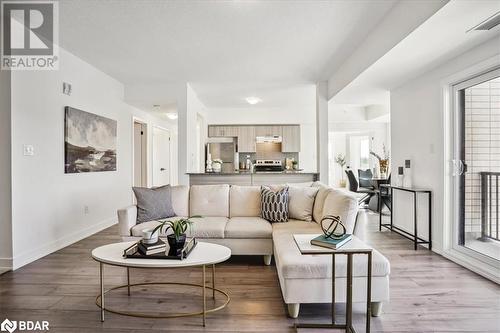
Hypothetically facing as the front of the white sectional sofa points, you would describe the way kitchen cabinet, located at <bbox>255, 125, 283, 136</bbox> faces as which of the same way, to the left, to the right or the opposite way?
the same way

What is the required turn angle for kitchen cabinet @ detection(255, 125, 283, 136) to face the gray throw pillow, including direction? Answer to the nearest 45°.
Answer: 0° — it already faces it

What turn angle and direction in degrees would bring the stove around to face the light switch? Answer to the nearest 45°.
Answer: approximately 45° to its right

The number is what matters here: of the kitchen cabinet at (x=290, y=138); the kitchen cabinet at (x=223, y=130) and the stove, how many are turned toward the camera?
3

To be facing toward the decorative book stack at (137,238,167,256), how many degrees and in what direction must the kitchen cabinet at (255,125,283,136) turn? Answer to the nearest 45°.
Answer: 0° — it already faces it

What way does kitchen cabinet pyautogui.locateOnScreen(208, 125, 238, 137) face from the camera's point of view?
toward the camera

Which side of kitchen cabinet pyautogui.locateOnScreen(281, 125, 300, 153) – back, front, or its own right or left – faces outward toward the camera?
front

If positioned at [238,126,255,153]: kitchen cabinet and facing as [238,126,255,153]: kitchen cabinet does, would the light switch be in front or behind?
in front

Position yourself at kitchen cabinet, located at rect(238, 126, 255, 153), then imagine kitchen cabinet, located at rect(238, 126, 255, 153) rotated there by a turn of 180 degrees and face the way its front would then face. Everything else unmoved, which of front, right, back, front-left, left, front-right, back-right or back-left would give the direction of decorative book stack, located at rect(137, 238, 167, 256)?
back

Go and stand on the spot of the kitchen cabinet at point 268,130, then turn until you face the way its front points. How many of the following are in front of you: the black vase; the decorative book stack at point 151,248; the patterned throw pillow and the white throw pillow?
4

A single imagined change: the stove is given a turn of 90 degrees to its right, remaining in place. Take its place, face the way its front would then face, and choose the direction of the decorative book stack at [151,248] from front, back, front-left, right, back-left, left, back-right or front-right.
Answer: left

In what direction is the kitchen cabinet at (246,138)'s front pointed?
toward the camera

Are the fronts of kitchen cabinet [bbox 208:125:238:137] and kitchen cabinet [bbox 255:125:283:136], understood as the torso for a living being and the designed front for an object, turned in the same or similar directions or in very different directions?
same or similar directions

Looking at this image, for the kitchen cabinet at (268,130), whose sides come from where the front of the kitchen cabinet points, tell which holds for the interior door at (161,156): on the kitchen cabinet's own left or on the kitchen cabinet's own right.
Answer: on the kitchen cabinet's own right

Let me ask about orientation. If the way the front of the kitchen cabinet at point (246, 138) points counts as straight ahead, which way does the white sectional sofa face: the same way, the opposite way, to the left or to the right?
the same way

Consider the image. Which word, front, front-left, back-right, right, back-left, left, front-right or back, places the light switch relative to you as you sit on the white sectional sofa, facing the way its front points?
right

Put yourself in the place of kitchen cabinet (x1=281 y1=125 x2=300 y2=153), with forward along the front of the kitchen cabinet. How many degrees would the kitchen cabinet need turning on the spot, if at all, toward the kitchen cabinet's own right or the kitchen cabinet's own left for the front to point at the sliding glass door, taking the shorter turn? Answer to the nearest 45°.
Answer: approximately 45° to the kitchen cabinet's own left
